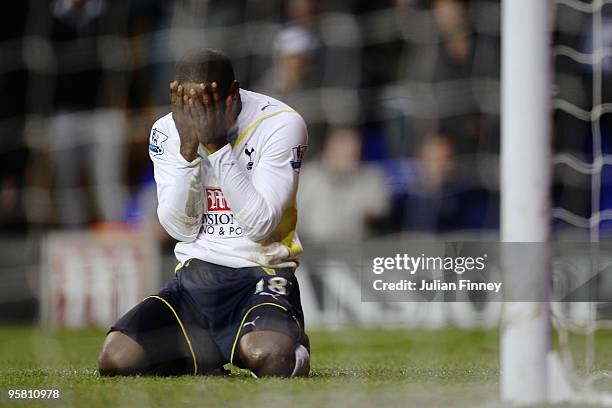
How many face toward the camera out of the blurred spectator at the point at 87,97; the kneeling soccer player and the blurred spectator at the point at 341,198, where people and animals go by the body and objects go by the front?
3

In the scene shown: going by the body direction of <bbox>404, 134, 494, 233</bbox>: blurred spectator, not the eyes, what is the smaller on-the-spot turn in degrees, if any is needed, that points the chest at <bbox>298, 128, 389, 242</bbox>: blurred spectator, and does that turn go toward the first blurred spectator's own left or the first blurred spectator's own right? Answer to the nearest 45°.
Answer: approximately 90° to the first blurred spectator's own right

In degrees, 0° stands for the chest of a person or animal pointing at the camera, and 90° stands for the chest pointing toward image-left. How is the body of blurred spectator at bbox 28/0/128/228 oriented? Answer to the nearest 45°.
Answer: approximately 0°

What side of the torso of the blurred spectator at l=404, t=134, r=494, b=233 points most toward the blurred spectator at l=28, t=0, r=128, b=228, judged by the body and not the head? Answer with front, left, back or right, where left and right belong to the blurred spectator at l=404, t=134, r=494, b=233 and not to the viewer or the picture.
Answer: right

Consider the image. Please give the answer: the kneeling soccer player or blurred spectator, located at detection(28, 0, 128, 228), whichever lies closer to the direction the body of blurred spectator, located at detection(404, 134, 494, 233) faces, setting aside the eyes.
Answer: the kneeling soccer player

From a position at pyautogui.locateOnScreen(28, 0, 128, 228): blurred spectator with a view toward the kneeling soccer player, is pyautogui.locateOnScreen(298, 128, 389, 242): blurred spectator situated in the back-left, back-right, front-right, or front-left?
front-left

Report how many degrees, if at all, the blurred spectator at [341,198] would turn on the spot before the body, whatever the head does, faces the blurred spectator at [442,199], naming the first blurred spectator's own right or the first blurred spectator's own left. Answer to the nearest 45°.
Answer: approximately 90° to the first blurred spectator's own left

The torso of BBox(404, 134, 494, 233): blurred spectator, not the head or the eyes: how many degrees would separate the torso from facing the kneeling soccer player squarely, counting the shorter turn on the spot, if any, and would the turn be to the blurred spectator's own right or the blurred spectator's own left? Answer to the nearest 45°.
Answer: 0° — they already face them

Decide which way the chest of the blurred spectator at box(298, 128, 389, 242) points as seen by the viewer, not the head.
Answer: toward the camera

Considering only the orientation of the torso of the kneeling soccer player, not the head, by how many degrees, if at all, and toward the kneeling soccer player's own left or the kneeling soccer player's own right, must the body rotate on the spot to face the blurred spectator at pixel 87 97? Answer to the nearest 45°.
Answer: approximately 180°

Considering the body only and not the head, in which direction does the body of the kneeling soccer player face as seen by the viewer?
toward the camera

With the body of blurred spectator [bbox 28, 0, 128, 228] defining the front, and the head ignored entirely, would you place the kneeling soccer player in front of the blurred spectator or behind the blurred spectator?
in front

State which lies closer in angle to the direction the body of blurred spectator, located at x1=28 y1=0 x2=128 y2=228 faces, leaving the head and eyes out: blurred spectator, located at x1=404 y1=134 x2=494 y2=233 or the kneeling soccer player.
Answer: the kneeling soccer player
